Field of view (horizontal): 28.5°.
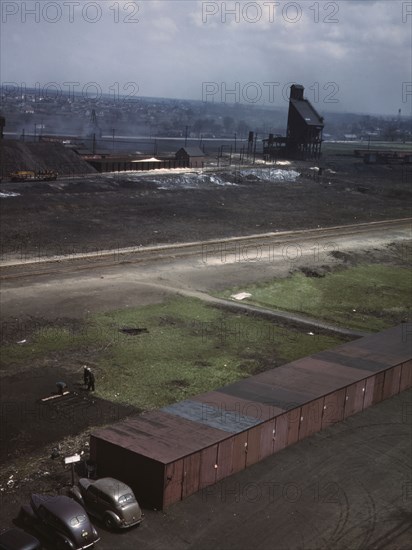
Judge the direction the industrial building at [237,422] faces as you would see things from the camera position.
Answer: facing the viewer and to the right of the viewer

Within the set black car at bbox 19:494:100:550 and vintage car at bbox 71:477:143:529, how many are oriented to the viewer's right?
0

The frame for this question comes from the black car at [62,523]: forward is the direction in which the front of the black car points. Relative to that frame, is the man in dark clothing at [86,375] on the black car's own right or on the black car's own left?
on the black car's own right

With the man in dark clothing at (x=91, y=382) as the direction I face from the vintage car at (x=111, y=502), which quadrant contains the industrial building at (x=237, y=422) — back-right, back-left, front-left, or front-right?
front-right

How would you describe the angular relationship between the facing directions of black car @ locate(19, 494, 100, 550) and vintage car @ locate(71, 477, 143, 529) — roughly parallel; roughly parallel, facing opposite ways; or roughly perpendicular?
roughly parallel

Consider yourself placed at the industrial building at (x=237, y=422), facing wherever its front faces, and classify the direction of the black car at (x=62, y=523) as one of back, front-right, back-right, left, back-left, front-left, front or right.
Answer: right

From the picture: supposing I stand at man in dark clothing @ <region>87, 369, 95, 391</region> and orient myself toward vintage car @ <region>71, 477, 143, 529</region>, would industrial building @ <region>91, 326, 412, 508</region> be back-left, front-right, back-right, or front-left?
front-left

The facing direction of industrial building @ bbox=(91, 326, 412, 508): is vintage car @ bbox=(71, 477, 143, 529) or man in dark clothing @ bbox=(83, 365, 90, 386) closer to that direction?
the vintage car

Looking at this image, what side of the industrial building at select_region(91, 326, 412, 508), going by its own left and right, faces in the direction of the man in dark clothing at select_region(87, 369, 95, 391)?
back

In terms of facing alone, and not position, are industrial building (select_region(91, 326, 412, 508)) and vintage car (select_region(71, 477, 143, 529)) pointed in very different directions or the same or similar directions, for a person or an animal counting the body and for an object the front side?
very different directions
